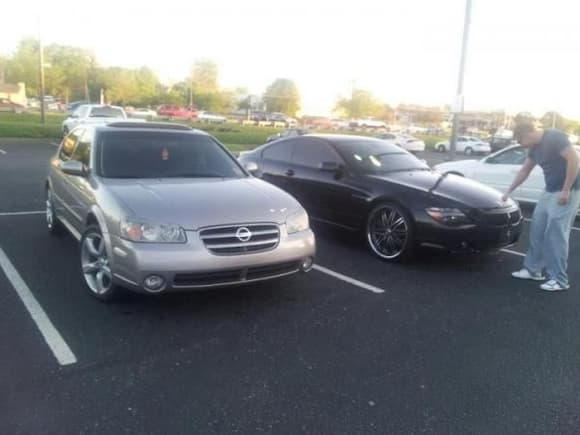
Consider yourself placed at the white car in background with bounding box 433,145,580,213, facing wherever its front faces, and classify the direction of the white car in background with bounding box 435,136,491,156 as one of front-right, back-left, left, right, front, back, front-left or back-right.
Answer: right

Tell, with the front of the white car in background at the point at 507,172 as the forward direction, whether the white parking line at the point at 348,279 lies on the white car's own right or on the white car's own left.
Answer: on the white car's own left

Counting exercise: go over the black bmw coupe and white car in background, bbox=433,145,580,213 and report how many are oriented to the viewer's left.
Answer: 1

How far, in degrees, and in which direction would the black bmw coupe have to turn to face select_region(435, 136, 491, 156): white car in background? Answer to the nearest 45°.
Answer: approximately 135° to its left

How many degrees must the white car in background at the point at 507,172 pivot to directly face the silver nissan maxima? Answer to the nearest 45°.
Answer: approximately 90° to its left

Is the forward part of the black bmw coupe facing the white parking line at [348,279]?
no

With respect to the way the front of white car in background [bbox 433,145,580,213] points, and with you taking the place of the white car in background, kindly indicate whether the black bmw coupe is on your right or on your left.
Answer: on your left

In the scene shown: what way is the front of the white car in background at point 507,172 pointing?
to the viewer's left

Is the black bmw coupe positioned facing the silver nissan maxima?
no
